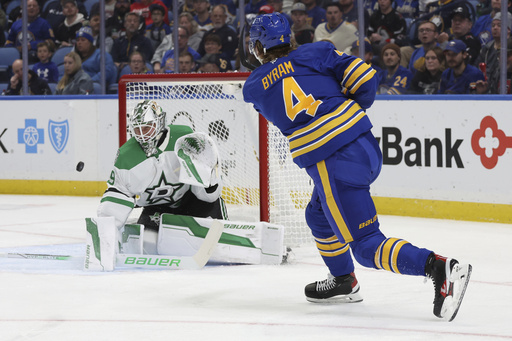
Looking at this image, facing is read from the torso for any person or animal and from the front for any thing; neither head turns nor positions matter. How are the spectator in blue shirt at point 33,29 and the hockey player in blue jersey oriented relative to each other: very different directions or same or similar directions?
very different directions

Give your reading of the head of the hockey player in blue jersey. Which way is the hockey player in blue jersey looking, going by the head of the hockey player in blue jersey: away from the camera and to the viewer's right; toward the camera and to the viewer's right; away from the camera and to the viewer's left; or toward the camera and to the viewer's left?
away from the camera and to the viewer's left

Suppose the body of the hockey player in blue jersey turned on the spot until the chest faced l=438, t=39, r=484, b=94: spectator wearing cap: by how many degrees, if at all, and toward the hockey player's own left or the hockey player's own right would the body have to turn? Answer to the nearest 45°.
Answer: approximately 45° to the hockey player's own right

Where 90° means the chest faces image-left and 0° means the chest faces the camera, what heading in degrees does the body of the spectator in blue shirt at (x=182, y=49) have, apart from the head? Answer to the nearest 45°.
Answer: approximately 0°

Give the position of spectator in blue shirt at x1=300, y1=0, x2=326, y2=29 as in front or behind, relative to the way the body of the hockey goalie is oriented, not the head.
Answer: behind

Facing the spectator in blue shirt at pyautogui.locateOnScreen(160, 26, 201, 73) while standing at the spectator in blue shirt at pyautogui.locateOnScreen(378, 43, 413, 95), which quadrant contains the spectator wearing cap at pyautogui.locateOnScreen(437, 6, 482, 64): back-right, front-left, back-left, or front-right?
back-right

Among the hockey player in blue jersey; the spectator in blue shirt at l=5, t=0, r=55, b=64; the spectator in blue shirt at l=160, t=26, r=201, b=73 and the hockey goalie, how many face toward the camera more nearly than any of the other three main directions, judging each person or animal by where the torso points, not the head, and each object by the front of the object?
3

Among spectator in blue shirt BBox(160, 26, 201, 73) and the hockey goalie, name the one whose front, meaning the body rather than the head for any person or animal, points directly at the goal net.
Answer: the spectator in blue shirt
